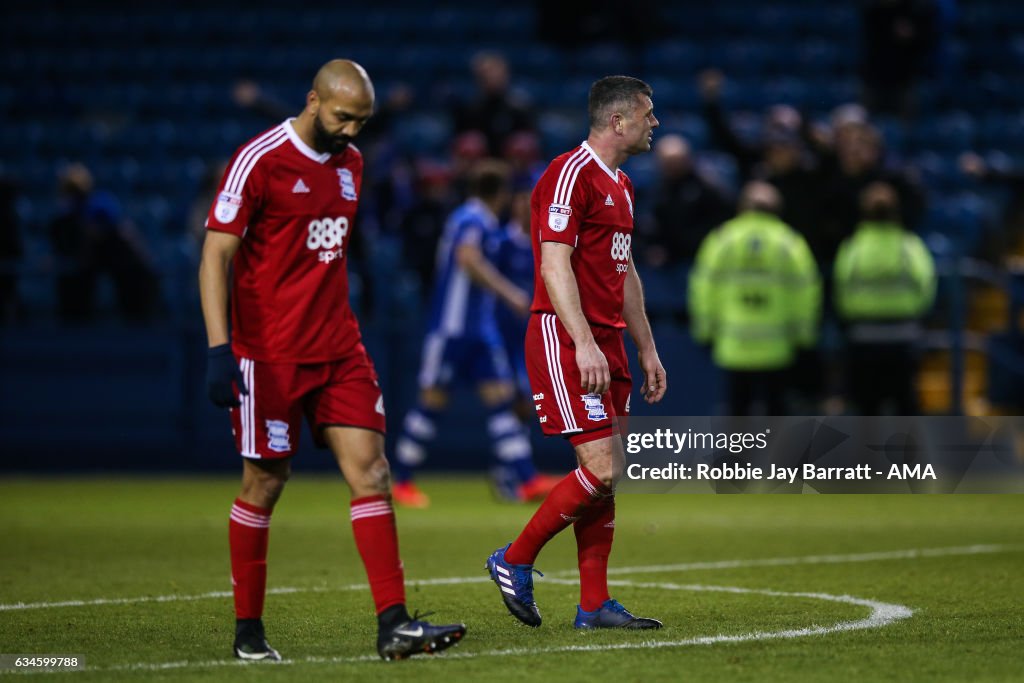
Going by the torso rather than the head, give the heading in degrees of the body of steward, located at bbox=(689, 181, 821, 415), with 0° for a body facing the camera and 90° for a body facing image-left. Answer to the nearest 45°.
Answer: approximately 180°

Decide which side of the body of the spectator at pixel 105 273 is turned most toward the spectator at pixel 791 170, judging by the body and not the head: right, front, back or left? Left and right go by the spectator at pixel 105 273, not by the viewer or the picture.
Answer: left

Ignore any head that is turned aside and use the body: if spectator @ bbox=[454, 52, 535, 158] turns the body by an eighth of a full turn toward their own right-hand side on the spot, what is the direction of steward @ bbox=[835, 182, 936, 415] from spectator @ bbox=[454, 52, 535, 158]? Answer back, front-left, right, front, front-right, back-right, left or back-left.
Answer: left

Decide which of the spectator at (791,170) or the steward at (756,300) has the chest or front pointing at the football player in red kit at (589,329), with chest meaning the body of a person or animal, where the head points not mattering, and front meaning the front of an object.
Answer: the spectator at (791,170)

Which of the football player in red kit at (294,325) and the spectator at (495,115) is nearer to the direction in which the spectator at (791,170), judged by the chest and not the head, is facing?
the football player in red kit

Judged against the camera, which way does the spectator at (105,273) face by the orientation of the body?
toward the camera

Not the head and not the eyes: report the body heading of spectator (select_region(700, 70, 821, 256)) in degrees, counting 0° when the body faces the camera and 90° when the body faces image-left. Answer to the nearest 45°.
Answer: approximately 0°

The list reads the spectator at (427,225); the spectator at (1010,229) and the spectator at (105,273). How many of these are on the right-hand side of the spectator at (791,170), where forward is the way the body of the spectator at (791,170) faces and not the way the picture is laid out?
2

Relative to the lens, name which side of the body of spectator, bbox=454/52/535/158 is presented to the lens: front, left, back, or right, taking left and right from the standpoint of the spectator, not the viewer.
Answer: front

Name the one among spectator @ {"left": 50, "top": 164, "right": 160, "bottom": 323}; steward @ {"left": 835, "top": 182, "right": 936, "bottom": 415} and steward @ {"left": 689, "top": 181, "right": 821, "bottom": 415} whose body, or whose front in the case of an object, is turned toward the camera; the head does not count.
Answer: spectator @ {"left": 50, "top": 164, "right": 160, "bottom": 323}

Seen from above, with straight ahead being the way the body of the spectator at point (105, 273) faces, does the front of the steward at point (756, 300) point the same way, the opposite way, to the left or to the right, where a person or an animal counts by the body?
the opposite way
